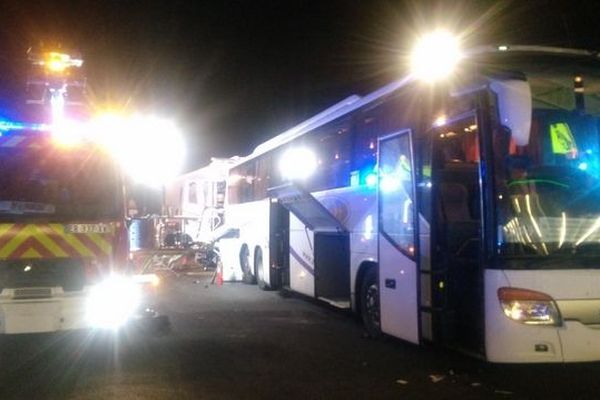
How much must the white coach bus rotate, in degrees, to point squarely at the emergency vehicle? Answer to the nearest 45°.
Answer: approximately 135° to its right

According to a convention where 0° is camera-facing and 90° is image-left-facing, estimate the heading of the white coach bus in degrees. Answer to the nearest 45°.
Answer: approximately 315°

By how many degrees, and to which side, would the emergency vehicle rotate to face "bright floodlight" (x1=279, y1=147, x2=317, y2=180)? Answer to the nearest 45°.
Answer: approximately 135° to its left

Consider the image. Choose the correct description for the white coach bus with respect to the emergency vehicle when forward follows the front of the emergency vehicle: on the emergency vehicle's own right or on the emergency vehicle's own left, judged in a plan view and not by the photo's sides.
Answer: on the emergency vehicle's own left

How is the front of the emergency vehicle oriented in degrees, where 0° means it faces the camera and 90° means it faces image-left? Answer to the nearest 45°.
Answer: approximately 0°
